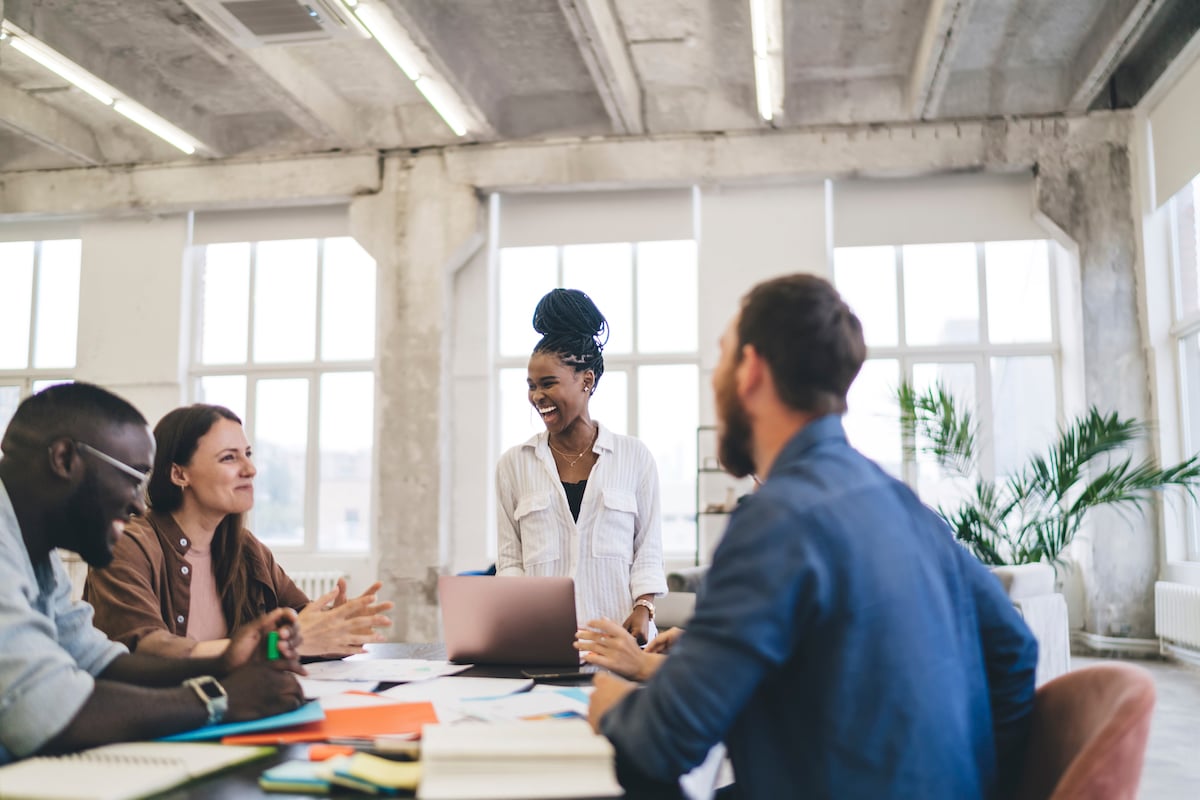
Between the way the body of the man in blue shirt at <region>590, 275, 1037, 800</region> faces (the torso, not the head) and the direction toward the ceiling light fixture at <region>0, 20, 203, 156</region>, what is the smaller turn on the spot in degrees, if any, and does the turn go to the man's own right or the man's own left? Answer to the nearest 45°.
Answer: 0° — they already face it

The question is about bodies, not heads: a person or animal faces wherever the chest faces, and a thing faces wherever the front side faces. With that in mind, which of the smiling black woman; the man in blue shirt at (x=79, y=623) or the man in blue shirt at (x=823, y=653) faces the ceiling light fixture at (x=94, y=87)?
the man in blue shirt at (x=823, y=653)

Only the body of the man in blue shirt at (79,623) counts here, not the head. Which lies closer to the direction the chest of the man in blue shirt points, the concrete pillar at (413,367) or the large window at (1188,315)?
the large window

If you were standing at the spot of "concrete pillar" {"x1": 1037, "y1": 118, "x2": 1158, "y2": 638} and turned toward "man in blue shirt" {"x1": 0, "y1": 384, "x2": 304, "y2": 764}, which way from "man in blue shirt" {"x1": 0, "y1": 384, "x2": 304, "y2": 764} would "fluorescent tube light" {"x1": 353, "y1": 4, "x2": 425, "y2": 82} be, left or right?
right

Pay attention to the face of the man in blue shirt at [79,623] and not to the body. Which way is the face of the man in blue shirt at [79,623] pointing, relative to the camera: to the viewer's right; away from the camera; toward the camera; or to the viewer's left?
to the viewer's right

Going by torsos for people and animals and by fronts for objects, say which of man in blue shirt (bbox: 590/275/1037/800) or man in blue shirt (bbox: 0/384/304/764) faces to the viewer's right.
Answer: man in blue shirt (bbox: 0/384/304/764)

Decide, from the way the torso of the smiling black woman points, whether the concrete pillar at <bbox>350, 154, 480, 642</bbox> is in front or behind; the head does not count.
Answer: behind

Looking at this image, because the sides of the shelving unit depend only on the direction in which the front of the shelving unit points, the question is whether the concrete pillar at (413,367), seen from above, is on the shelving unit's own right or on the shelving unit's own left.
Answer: on the shelving unit's own right

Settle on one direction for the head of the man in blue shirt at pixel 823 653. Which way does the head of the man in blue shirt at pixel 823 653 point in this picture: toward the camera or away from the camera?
away from the camera

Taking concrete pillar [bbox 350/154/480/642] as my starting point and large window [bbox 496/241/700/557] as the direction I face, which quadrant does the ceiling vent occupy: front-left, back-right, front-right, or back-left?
back-right

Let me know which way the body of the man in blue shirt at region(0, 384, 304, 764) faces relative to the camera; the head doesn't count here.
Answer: to the viewer's right

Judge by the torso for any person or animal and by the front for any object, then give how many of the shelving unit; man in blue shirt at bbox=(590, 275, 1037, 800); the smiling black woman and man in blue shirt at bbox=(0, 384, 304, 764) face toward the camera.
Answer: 2

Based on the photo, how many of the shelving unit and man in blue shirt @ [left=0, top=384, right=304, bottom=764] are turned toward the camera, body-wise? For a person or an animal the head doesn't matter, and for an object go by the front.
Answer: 1
